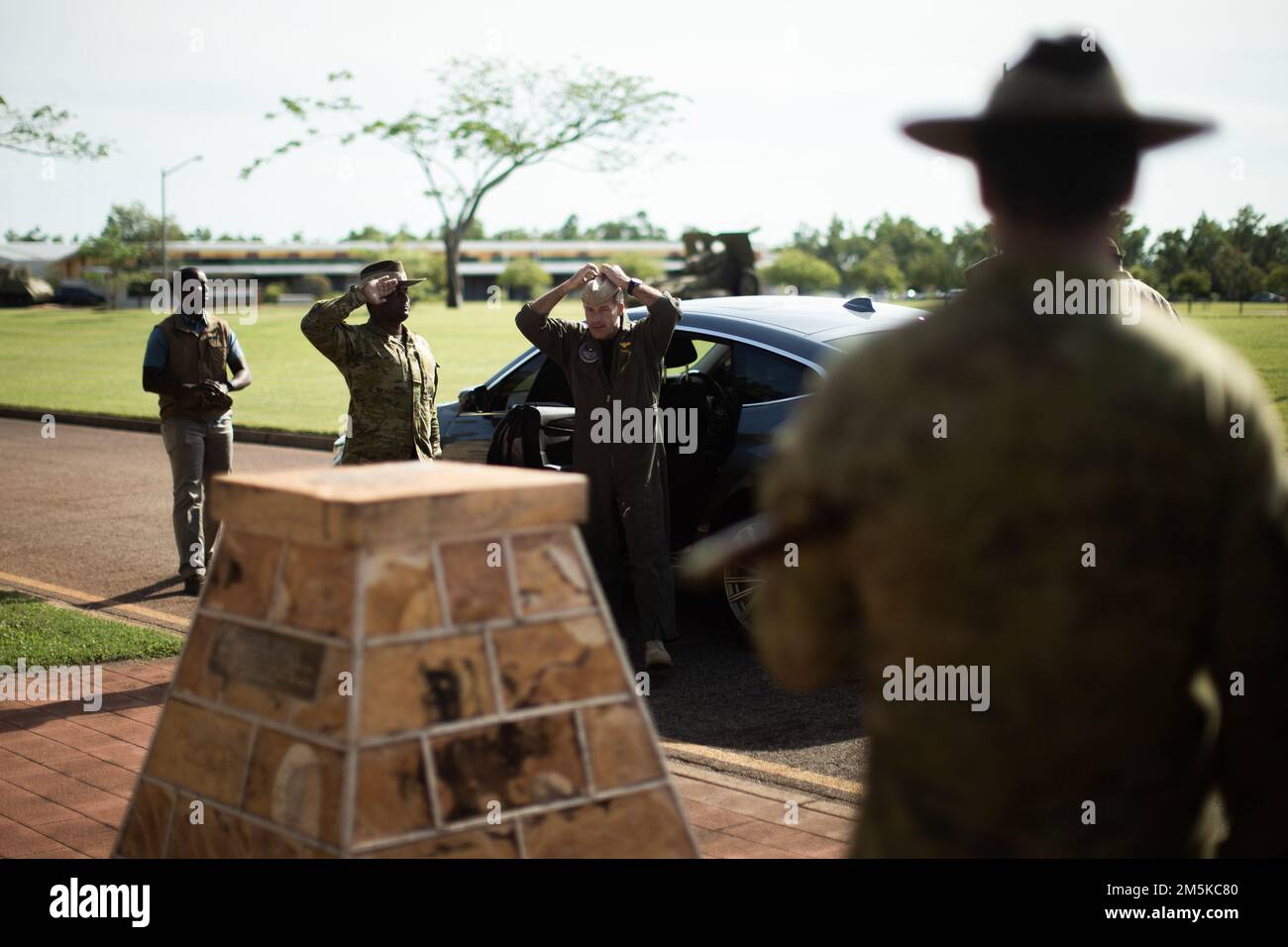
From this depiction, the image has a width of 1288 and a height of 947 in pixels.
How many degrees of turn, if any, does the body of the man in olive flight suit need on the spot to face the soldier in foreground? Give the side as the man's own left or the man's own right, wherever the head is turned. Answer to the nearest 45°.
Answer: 0° — they already face them

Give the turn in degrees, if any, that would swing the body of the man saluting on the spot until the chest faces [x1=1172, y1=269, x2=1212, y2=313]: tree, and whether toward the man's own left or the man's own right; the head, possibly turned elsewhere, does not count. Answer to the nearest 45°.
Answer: approximately 90° to the man's own left

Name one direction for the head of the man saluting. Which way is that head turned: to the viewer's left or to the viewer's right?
to the viewer's right

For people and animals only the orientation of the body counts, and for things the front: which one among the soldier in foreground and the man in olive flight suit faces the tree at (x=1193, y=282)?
the soldier in foreground

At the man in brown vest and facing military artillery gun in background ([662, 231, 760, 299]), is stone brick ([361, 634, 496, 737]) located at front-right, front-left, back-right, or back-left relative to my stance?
back-right

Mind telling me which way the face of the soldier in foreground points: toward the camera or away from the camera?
away from the camera

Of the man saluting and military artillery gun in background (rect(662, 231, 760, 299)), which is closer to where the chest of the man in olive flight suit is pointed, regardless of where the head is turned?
the man saluting

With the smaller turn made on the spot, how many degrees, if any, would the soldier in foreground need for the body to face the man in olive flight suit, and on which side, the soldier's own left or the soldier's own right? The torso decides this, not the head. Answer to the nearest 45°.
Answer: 0° — they already face them

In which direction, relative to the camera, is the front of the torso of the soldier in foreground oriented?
away from the camera

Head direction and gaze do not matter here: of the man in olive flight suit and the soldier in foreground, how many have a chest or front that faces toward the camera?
1

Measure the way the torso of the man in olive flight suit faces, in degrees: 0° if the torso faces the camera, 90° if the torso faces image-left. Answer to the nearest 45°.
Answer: approximately 0°

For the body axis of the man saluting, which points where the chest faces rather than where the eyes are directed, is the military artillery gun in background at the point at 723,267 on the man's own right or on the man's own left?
on the man's own left

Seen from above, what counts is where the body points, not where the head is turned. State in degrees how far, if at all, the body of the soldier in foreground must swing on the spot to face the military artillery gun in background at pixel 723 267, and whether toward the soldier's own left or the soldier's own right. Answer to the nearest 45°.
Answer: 0° — they already face it
